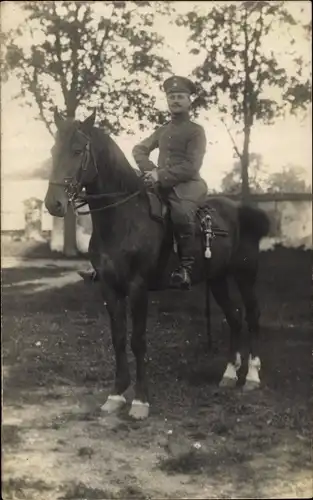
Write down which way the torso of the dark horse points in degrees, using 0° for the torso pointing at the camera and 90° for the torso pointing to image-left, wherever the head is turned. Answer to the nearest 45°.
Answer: approximately 45°

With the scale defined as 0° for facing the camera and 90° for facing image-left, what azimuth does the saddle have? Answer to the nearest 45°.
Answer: approximately 45°
